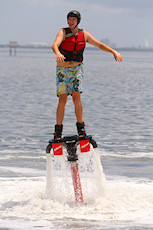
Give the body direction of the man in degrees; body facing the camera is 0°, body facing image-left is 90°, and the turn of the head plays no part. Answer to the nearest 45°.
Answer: approximately 0°

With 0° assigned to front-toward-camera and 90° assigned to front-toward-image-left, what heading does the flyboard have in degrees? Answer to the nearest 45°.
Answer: approximately 0°
